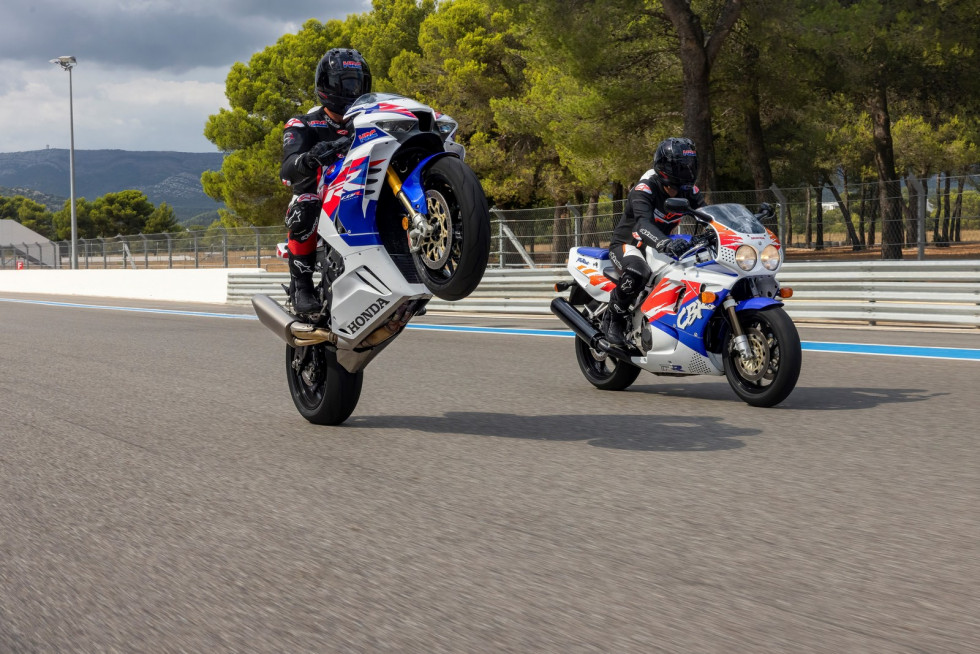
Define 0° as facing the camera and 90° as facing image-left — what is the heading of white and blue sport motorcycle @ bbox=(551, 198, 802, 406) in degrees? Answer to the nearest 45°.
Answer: approximately 315°

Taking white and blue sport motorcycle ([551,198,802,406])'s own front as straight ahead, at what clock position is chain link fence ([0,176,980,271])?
The chain link fence is roughly at 8 o'clock from the white and blue sport motorcycle.

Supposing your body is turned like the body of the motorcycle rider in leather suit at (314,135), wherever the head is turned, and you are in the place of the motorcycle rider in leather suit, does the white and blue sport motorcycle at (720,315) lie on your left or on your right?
on your left

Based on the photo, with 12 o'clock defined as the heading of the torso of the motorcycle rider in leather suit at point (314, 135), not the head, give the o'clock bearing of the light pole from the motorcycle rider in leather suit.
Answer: The light pole is roughly at 7 o'clock from the motorcycle rider in leather suit.

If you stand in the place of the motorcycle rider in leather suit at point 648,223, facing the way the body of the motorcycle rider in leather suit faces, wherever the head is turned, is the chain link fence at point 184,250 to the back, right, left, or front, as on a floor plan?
back

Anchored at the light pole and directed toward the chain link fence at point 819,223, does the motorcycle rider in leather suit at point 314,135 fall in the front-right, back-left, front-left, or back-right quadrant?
front-right

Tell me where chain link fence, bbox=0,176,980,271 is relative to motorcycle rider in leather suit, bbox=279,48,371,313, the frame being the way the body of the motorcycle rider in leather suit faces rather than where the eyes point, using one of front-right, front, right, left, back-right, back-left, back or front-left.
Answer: left

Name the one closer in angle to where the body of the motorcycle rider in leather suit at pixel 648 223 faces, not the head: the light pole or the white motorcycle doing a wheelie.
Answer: the white motorcycle doing a wheelie

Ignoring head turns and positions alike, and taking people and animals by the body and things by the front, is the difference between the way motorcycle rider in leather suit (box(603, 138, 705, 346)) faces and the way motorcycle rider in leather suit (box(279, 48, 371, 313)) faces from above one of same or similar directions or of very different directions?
same or similar directions

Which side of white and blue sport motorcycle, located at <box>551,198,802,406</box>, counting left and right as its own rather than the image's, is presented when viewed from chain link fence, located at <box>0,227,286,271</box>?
back

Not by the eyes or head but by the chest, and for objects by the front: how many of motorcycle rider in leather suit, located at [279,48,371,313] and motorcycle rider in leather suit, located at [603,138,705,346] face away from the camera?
0

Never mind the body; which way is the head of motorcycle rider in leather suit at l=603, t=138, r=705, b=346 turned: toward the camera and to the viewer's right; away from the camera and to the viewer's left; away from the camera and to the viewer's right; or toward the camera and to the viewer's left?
toward the camera and to the viewer's right

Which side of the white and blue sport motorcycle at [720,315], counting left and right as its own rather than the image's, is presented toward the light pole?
back

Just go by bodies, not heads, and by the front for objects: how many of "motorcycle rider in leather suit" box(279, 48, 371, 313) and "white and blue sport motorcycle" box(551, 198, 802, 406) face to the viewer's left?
0
